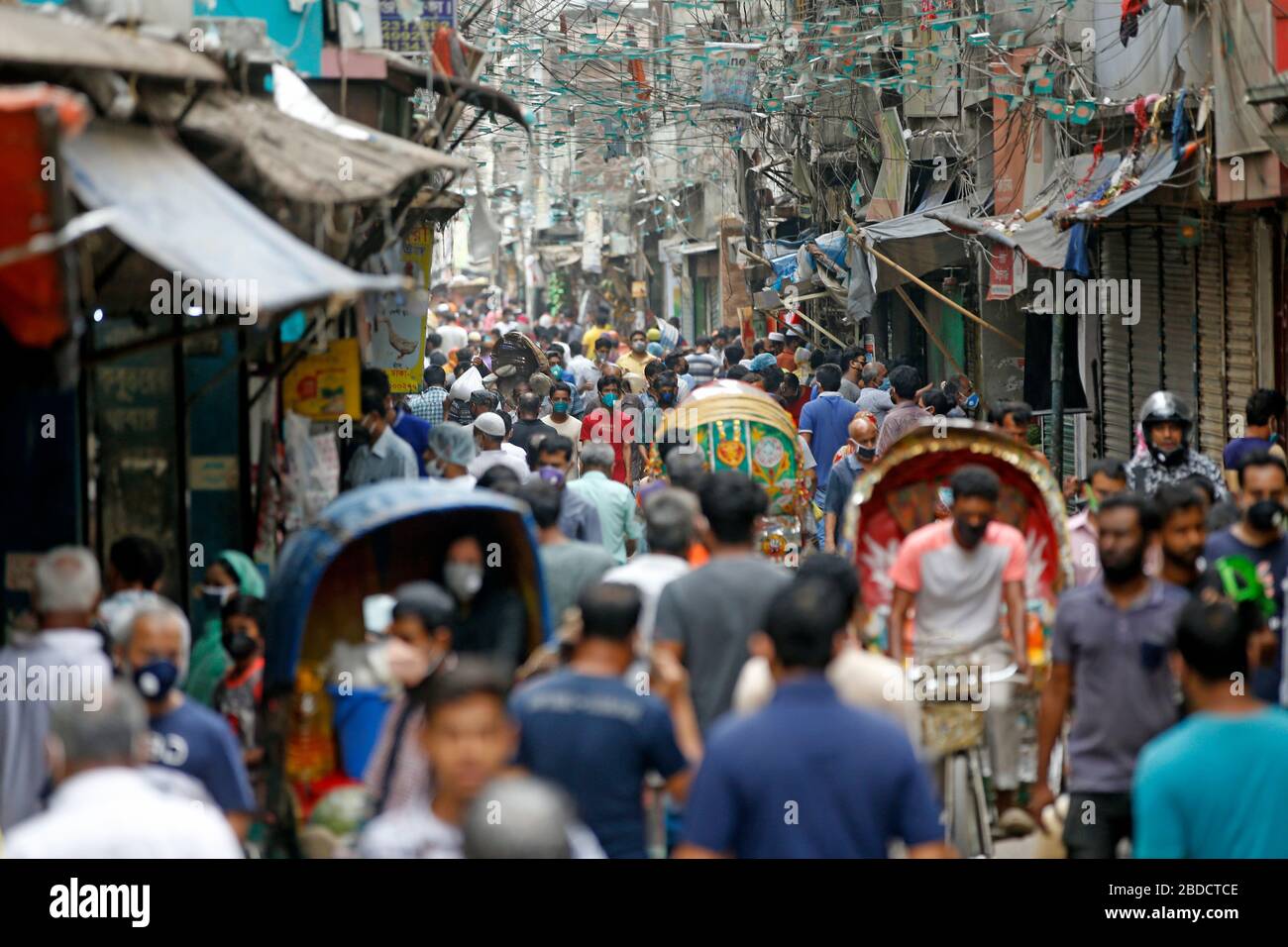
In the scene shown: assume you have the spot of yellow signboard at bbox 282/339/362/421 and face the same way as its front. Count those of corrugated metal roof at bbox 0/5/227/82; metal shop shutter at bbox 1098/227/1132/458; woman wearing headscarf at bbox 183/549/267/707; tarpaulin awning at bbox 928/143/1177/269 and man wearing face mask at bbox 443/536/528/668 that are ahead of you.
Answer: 3

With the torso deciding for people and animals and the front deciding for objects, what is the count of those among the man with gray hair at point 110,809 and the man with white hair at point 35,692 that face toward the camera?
0

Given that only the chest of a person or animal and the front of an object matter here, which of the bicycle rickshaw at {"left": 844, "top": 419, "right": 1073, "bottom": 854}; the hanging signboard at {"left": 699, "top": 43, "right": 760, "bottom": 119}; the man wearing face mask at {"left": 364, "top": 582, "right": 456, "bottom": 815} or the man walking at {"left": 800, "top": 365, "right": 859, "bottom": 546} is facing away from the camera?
the man walking

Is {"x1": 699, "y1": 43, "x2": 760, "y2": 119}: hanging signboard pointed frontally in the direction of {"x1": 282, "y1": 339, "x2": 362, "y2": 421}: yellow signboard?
yes

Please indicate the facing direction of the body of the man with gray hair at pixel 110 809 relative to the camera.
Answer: away from the camera

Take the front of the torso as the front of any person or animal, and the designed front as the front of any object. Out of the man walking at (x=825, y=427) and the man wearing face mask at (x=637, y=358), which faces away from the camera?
the man walking

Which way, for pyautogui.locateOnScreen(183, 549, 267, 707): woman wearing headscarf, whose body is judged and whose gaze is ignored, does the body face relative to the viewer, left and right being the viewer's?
facing the viewer and to the left of the viewer

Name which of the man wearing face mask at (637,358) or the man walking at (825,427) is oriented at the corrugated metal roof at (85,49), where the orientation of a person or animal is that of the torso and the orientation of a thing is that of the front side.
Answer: the man wearing face mask

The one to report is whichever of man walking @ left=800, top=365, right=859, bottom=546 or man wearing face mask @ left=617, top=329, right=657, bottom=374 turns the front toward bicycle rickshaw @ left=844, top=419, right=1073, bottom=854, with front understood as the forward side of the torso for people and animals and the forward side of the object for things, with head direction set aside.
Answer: the man wearing face mask

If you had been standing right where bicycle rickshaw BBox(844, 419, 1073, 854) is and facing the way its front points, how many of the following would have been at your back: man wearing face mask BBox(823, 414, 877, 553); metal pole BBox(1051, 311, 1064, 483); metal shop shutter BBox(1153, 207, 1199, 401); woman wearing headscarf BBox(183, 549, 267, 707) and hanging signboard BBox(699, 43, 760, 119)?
4

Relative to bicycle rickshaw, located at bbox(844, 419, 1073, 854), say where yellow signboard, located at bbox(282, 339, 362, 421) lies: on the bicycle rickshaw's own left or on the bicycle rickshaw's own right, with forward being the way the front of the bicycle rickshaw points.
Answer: on the bicycle rickshaw's own right

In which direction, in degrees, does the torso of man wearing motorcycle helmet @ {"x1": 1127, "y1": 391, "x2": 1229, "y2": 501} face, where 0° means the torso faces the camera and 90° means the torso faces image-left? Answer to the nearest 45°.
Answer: approximately 0°

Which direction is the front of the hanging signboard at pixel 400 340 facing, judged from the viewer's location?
facing the viewer

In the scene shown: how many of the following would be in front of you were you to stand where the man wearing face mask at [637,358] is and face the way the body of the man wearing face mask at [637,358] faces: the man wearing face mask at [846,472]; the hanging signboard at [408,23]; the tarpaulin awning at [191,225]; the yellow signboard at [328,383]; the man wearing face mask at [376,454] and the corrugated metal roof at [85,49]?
6

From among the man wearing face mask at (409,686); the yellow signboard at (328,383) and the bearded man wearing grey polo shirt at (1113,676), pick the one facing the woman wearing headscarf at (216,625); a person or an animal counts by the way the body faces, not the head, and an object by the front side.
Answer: the yellow signboard

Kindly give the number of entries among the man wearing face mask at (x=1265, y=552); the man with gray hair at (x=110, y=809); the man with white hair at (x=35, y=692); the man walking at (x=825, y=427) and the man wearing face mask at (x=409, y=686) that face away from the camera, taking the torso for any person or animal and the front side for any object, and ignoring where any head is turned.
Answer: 3

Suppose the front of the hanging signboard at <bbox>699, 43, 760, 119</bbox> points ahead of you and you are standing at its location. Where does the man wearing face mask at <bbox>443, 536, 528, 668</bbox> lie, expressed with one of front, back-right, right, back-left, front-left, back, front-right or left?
front
